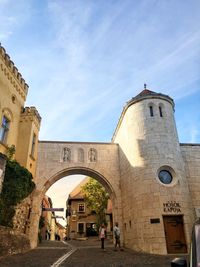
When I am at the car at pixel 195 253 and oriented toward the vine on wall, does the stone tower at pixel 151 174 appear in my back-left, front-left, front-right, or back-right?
front-right

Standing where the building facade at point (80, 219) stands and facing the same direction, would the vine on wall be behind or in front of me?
in front

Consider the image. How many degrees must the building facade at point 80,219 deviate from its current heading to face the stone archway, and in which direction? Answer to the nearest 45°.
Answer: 0° — it already faces it

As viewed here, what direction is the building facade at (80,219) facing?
toward the camera

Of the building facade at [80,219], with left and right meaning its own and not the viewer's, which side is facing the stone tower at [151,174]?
front

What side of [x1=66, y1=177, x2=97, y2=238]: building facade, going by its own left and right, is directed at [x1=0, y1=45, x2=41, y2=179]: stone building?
front

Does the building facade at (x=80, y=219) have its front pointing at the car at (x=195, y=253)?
yes
